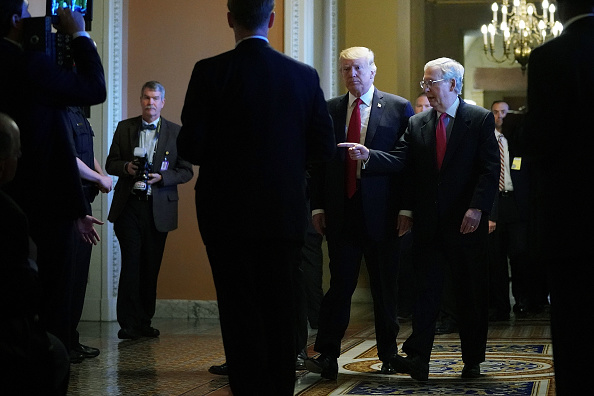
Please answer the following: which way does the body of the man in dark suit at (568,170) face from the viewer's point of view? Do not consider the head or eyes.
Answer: away from the camera

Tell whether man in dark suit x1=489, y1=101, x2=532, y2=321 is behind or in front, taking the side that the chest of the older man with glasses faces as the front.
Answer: behind

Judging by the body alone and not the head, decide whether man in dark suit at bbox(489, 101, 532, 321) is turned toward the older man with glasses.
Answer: yes

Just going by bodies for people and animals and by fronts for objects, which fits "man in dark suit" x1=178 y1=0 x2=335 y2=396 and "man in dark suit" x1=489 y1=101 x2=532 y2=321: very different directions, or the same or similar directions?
very different directions

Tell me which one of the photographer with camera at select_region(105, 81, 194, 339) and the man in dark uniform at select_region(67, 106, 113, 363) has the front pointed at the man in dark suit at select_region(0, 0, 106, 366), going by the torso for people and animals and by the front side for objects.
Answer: the photographer with camera

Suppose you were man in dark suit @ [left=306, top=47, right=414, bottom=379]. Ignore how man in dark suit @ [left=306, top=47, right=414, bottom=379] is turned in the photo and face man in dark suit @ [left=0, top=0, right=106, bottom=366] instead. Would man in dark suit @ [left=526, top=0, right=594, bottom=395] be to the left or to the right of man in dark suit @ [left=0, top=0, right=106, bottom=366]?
left

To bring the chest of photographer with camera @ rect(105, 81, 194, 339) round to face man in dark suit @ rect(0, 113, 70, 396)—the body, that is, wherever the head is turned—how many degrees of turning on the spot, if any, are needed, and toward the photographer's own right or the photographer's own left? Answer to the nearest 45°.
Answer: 0° — they already face them

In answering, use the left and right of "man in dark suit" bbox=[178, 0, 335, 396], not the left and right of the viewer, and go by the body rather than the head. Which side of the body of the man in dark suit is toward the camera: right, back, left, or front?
back

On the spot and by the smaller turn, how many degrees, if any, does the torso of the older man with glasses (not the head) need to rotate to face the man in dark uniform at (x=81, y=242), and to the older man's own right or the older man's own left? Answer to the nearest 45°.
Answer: approximately 45° to the older man's own right
